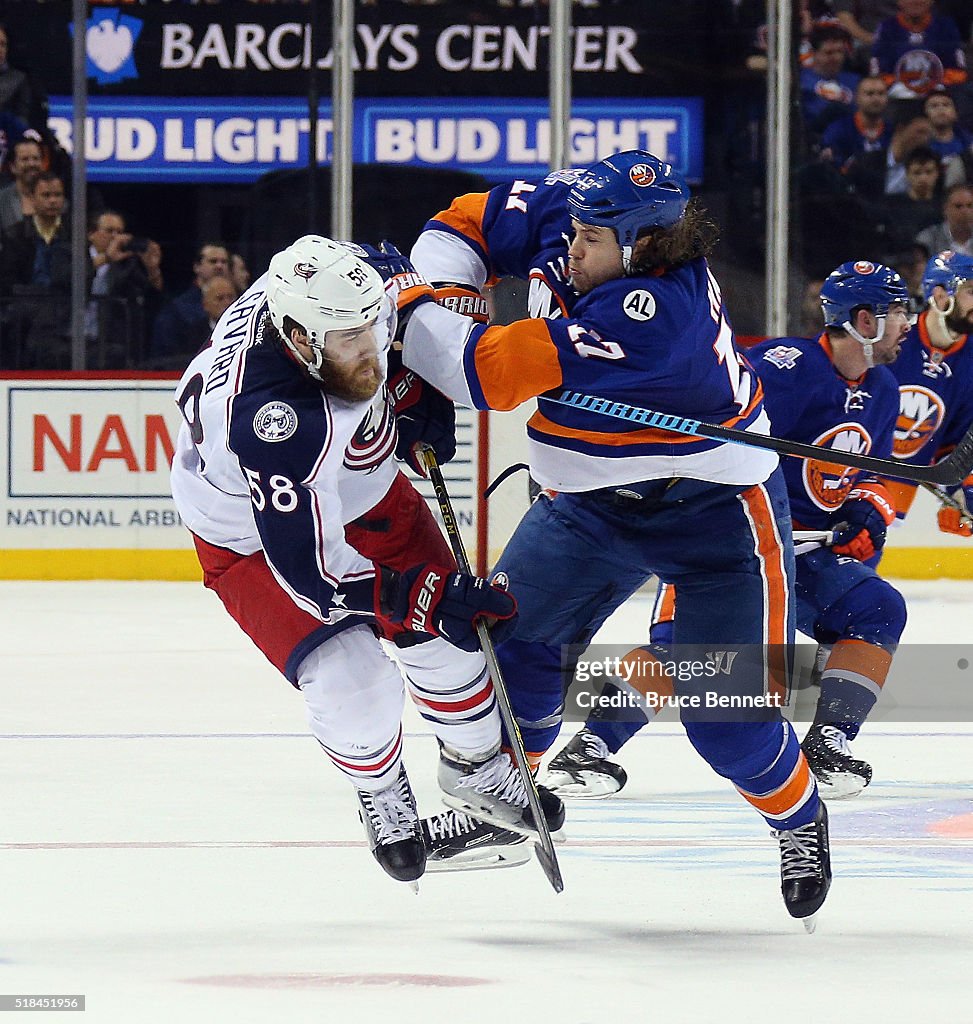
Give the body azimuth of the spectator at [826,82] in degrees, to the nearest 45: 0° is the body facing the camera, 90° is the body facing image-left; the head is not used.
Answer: approximately 0°

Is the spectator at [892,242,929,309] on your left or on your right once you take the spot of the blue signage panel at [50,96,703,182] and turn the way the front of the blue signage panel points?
on your left

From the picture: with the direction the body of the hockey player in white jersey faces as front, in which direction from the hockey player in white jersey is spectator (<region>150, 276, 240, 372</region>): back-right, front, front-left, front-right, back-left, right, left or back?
back-left

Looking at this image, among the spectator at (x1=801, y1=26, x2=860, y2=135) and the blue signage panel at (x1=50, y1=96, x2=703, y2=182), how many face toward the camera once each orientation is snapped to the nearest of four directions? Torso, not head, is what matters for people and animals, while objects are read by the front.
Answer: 2

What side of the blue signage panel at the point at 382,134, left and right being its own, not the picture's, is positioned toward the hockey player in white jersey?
front

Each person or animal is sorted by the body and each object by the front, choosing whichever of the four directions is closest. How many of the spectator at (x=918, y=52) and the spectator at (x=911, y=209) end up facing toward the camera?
2

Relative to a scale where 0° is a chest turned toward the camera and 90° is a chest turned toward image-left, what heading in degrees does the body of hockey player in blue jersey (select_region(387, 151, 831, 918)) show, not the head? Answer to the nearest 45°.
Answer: approximately 45°

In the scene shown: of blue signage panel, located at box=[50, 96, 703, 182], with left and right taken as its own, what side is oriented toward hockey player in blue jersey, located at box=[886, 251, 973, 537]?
front

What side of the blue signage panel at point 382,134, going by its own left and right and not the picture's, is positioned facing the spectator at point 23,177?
right

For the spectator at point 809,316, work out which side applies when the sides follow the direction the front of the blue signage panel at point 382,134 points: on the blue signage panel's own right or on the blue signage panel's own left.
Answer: on the blue signage panel's own left

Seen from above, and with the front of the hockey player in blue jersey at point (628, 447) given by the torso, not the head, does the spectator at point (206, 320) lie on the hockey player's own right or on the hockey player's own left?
on the hockey player's own right
